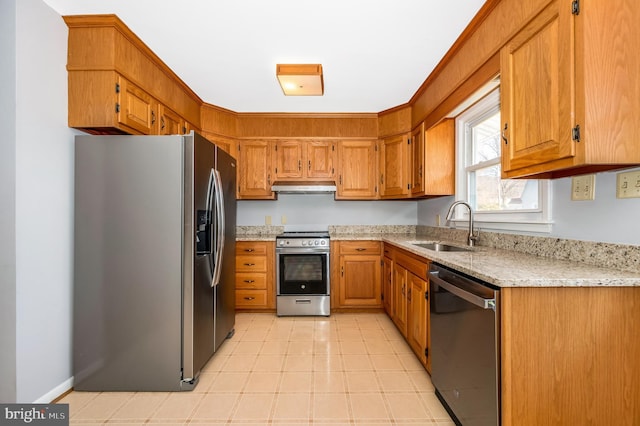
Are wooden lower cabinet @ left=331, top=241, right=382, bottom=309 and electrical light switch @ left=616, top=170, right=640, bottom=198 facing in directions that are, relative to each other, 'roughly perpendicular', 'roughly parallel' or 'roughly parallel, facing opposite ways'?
roughly perpendicular

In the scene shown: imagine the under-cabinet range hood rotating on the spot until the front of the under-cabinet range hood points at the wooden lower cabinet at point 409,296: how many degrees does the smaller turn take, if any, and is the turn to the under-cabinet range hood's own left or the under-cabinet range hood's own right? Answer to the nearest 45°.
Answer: approximately 45° to the under-cabinet range hood's own left

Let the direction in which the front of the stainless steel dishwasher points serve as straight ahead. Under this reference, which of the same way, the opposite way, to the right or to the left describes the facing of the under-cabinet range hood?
to the left

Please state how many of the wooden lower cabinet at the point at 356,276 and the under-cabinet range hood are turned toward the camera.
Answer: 2

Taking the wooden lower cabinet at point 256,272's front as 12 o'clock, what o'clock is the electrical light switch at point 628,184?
The electrical light switch is roughly at 11 o'clock from the wooden lower cabinet.
